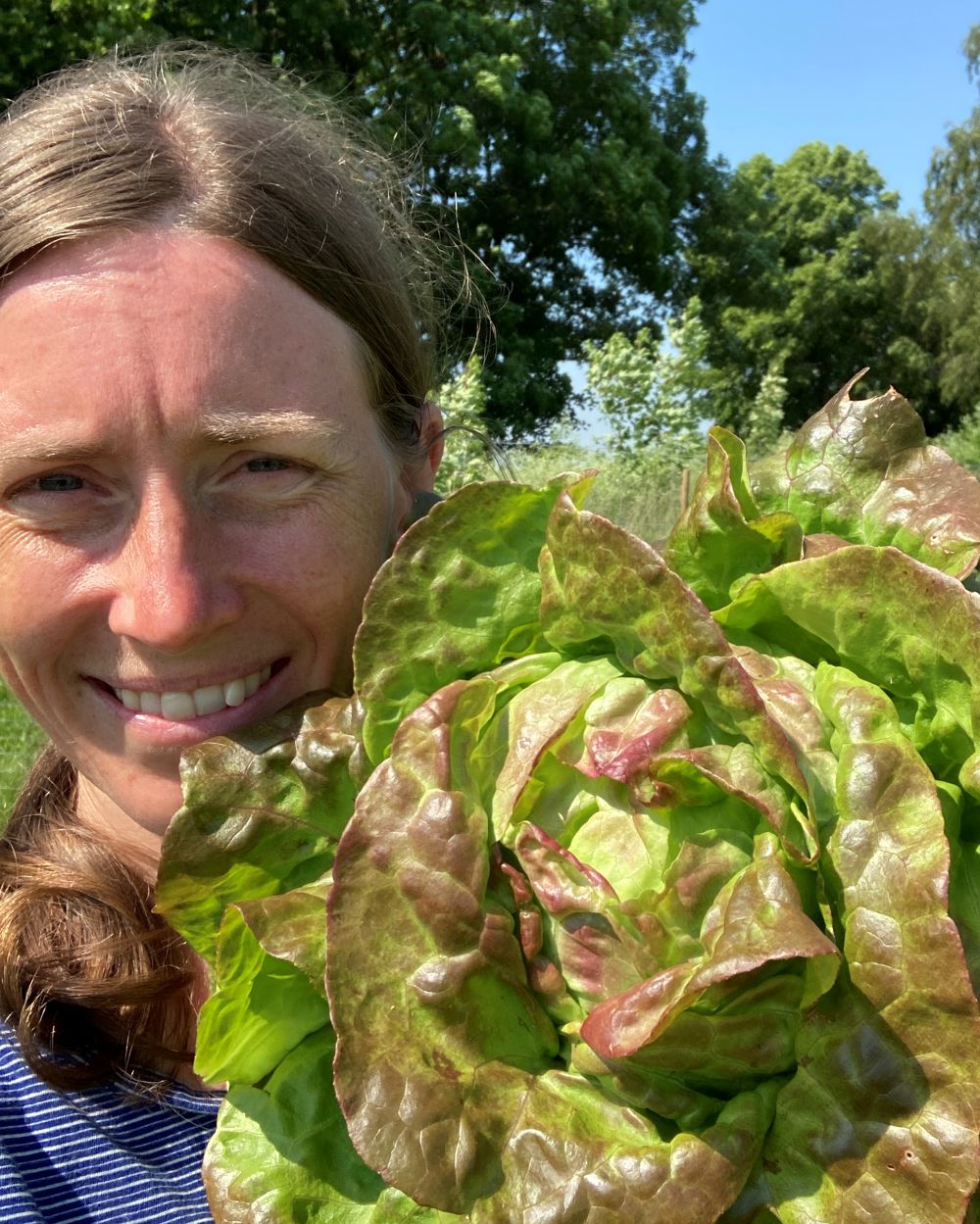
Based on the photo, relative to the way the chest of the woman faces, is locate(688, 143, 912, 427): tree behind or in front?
behind

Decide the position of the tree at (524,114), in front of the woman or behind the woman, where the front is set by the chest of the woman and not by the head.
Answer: behind

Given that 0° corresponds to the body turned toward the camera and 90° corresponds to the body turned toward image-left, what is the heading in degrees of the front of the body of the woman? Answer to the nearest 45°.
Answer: approximately 0°

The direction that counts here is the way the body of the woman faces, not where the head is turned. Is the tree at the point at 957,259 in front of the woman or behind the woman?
behind
